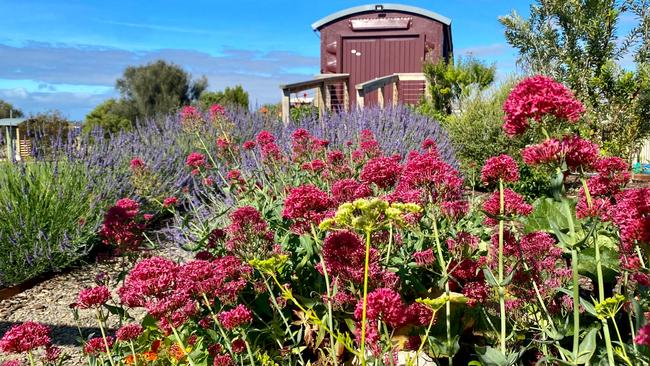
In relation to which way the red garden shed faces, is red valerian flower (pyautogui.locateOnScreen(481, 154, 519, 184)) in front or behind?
in front

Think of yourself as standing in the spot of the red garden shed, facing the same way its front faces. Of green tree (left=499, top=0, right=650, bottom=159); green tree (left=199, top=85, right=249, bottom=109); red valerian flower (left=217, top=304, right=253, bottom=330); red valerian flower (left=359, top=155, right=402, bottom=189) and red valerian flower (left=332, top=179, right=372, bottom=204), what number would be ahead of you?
4

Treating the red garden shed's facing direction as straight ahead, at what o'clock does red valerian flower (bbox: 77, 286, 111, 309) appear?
The red valerian flower is roughly at 12 o'clock from the red garden shed.

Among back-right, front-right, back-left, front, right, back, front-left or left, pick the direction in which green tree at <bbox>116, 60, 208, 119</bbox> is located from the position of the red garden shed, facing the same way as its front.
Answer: back-right

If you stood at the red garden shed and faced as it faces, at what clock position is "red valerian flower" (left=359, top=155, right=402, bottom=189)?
The red valerian flower is roughly at 12 o'clock from the red garden shed.

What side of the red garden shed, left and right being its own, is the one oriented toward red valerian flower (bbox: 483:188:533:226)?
front

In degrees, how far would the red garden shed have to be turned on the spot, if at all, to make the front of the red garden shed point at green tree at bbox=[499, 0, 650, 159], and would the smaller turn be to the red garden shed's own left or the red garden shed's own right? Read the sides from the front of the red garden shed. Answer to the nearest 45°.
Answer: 0° — it already faces it

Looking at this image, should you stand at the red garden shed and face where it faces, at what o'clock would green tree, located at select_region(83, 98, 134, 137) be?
The green tree is roughly at 4 o'clock from the red garden shed.

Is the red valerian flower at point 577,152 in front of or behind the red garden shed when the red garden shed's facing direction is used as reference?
in front

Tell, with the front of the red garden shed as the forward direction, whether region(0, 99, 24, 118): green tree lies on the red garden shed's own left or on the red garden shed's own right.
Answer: on the red garden shed's own right

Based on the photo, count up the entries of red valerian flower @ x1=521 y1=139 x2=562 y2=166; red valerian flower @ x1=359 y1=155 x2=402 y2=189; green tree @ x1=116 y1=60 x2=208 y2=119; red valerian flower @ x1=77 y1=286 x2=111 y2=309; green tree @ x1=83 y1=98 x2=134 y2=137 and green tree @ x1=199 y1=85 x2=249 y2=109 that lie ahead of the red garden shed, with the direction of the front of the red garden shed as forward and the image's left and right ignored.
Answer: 3

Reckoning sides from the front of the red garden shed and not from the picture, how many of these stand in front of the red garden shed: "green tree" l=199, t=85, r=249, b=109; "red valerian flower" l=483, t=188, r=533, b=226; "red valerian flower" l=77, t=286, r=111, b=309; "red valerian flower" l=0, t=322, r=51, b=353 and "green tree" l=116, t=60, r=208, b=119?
3

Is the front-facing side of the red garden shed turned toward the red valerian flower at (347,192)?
yes

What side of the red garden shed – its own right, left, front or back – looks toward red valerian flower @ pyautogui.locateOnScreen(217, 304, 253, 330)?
front

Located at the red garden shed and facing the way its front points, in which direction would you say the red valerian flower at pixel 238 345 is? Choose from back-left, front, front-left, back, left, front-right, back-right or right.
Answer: front

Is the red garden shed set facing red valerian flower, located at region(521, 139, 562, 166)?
yes

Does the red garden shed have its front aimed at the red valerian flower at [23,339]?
yes

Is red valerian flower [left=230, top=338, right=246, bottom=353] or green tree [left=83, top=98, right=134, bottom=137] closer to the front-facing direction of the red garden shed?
the red valerian flower

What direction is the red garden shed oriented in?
toward the camera
